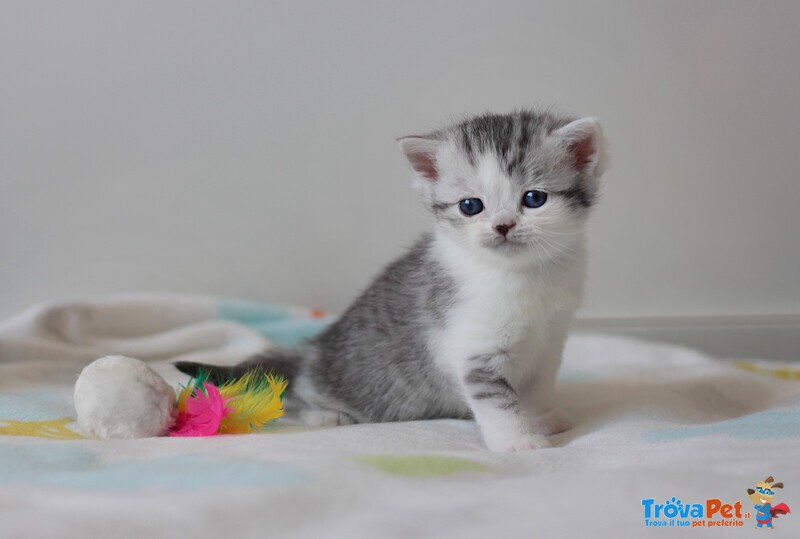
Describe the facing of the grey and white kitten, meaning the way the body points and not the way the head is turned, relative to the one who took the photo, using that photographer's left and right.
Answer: facing the viewer and to the right of the viewer

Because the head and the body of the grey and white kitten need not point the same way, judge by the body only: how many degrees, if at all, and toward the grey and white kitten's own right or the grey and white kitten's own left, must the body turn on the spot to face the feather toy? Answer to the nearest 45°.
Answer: approximately 135° to the grey and white kitten's own right

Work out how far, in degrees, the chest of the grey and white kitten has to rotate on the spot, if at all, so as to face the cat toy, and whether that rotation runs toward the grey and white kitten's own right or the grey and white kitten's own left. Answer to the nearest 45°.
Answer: approximately 135° to the grey and white kitten's own right
